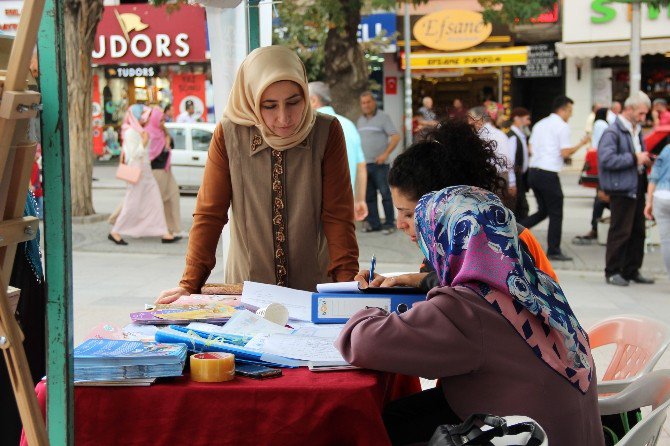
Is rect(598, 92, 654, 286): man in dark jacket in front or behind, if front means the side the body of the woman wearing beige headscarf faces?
behind

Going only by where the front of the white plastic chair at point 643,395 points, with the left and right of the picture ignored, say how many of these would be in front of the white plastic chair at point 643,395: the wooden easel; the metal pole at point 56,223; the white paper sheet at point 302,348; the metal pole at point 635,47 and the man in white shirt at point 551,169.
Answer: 3

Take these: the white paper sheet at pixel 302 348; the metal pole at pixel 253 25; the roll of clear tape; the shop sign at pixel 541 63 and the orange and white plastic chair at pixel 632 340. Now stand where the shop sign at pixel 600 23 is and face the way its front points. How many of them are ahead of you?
4

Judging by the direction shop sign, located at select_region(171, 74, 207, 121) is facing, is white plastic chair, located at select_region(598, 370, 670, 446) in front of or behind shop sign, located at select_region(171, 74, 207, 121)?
in front

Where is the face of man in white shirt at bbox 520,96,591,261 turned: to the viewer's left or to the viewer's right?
to the viewer's right

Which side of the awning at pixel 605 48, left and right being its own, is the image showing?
front

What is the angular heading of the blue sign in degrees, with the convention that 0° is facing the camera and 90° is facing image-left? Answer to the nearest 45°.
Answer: approximately 0°

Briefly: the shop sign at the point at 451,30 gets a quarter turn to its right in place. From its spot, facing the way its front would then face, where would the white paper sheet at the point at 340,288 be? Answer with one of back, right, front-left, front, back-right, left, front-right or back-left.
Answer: left

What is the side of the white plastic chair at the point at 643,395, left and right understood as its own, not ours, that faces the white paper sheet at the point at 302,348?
front

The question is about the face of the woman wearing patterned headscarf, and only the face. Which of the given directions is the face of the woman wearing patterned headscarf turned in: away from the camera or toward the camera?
away from the camera

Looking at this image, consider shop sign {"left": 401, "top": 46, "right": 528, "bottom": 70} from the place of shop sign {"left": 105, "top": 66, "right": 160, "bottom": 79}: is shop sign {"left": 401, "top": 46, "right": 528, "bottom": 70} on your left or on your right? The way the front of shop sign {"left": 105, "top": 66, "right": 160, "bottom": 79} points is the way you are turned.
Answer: on your left

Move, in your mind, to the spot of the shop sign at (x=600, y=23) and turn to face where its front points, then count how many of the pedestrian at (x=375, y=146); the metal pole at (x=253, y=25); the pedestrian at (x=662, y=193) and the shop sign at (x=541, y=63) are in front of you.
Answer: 3

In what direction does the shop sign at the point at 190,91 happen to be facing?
toward the camera
